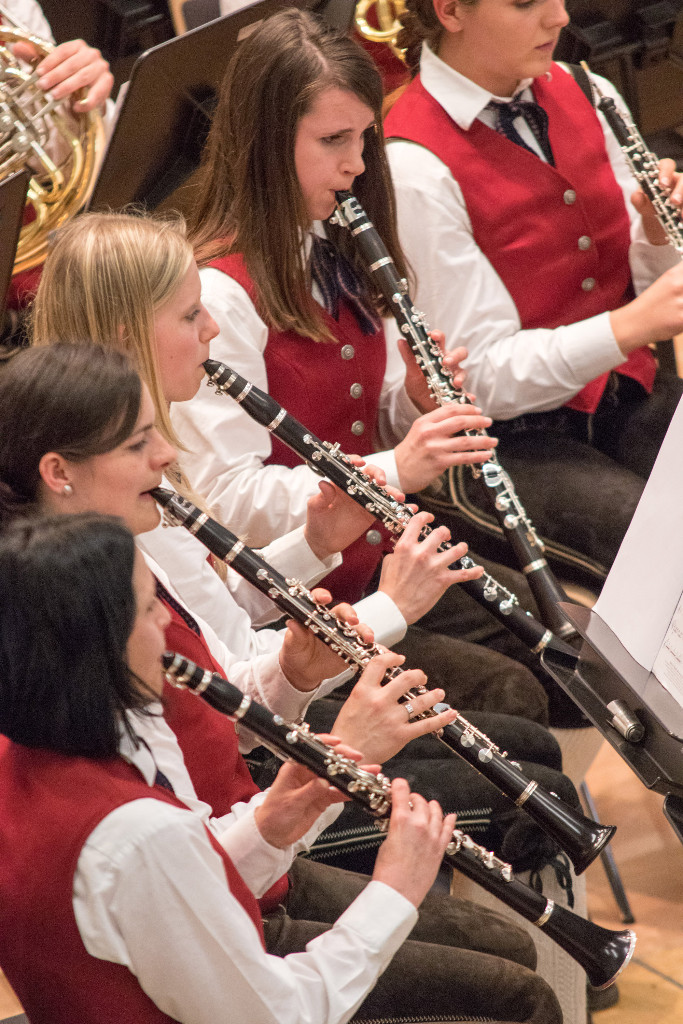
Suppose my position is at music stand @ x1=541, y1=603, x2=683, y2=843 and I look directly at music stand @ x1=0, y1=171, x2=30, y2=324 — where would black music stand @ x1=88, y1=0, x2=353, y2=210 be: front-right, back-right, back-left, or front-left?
front-right

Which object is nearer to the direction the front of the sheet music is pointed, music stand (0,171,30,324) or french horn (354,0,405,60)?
the music stand

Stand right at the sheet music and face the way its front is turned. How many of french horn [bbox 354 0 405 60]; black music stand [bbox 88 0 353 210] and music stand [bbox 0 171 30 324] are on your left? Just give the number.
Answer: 0

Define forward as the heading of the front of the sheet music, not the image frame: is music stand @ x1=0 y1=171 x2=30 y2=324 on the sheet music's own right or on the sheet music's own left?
on the sheet music's own right

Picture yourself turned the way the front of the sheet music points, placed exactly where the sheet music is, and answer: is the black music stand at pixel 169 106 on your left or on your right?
on your right

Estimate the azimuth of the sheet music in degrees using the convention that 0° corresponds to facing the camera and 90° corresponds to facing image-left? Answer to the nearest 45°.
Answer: approximately 45°

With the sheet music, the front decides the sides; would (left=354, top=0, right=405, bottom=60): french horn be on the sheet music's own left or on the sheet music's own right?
on the sheet music's own right
